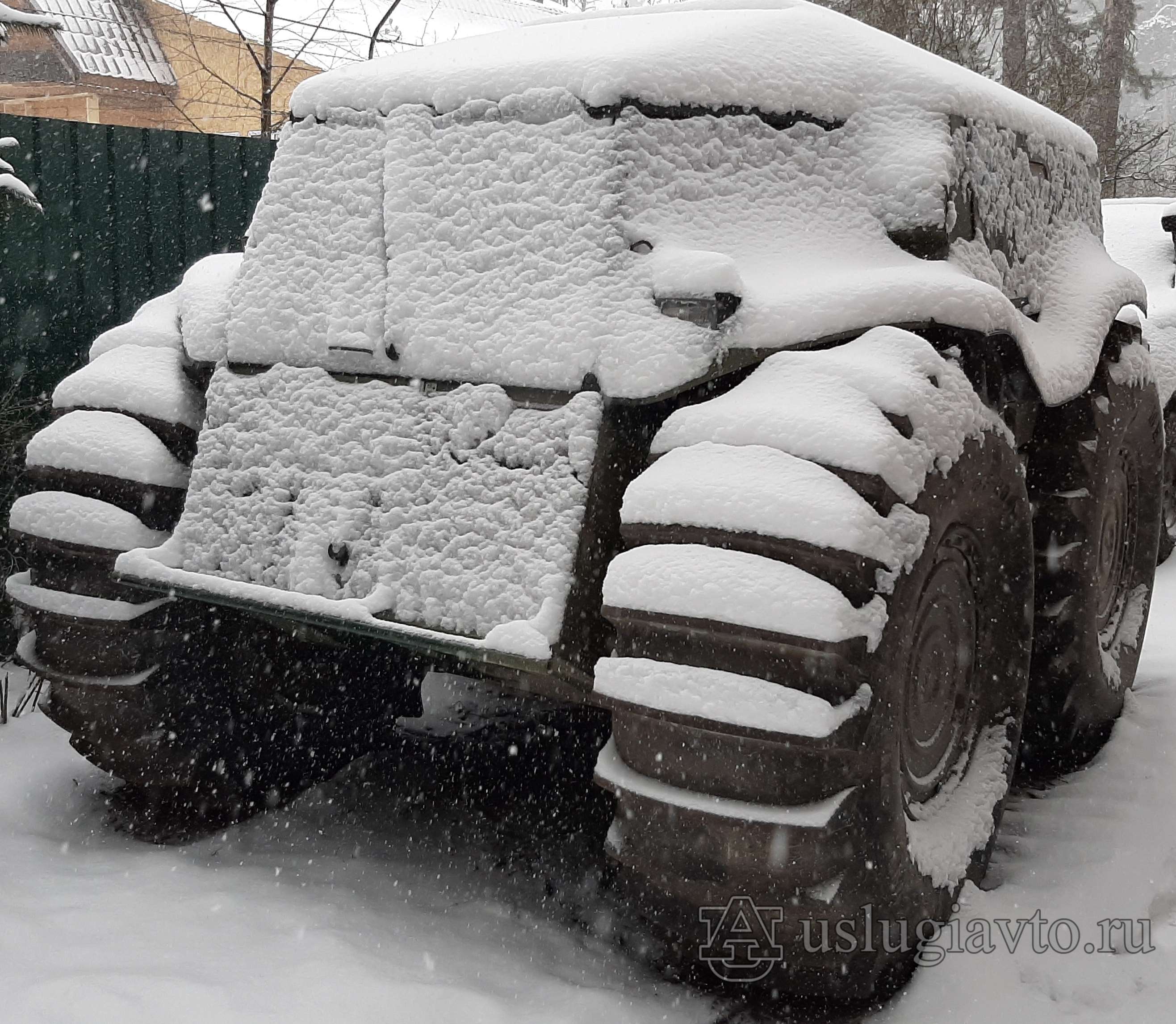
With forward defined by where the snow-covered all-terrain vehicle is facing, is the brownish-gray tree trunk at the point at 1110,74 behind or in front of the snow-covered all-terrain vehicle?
behind

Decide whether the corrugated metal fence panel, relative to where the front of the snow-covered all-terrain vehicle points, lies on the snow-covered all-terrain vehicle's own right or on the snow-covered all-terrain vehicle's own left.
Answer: on the snow-covered all-terrain vehicle's own right

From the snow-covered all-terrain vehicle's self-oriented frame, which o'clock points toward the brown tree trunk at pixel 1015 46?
The brown tree trunk is roughly at 5 o'clock from the snow-covered all-terrain vehicle.

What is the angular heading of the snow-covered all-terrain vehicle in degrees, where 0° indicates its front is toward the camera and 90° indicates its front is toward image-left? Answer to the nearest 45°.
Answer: approximately 45°
